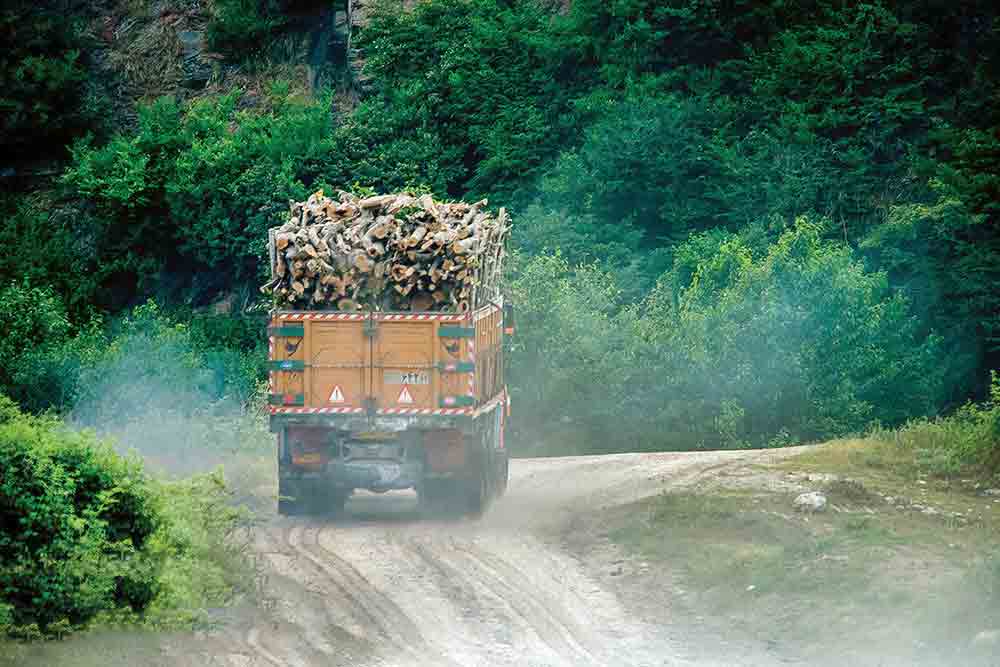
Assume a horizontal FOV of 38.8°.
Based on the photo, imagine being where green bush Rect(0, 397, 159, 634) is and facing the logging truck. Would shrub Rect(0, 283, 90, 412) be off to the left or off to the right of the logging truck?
left

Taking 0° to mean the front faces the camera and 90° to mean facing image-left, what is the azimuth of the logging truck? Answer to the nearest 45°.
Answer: approximately 180°

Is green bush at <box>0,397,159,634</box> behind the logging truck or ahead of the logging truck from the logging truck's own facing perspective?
behind

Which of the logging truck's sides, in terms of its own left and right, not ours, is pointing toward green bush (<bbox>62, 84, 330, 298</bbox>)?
front

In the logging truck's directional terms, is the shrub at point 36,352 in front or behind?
in front
